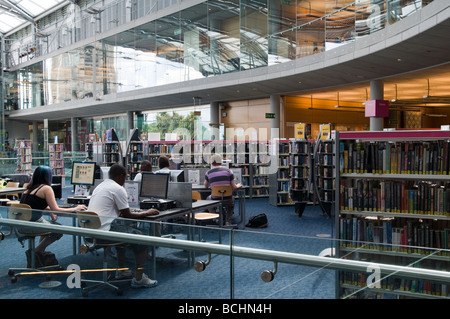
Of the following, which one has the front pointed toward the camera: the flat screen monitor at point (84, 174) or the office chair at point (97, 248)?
the flat screen monitor

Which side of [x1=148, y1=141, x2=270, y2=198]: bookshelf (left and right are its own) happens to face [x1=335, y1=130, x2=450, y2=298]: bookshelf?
front

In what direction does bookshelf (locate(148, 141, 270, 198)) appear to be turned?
toward the camera

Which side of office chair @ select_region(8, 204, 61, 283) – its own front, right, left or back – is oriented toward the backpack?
front

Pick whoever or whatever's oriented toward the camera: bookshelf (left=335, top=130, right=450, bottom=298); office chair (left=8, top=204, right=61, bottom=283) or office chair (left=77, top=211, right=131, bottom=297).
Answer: the bookshelf

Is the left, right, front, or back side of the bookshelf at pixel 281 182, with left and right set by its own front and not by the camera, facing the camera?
front

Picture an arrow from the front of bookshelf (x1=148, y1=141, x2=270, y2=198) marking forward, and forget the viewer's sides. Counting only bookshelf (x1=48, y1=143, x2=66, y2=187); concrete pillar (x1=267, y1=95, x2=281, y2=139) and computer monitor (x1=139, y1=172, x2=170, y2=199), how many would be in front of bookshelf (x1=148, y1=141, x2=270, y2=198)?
1

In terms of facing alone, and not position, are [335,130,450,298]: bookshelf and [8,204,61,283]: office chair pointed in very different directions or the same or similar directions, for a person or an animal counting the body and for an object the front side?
very different directions

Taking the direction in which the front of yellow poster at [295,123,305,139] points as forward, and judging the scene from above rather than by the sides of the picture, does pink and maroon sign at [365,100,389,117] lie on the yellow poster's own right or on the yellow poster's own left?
on the yellow poster's own left

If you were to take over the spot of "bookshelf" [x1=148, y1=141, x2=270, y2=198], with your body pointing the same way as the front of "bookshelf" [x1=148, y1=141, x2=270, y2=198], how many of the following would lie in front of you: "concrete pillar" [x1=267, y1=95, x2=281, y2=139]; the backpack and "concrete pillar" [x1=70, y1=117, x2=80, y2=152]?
1

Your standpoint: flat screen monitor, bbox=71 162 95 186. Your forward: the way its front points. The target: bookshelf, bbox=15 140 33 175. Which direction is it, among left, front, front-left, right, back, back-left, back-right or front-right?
back

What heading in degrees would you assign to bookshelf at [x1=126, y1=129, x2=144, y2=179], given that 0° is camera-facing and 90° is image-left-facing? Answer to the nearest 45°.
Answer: approximately 0°

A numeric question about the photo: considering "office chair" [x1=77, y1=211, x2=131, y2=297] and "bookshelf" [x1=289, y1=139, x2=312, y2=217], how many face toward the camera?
1

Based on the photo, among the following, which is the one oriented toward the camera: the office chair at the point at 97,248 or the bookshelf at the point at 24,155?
the bookshelf

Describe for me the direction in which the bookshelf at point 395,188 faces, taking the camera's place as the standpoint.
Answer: facing the viewer

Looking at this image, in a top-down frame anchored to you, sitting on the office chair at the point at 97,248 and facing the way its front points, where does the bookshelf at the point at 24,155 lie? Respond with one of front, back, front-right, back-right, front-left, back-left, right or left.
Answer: front-left

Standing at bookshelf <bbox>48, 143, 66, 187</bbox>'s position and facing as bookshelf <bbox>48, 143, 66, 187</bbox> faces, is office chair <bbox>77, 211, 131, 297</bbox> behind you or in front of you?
in front

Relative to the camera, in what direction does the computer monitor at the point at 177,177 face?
facing the viewer and to the left of the viewer

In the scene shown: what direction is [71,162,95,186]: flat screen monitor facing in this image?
toward the camera
